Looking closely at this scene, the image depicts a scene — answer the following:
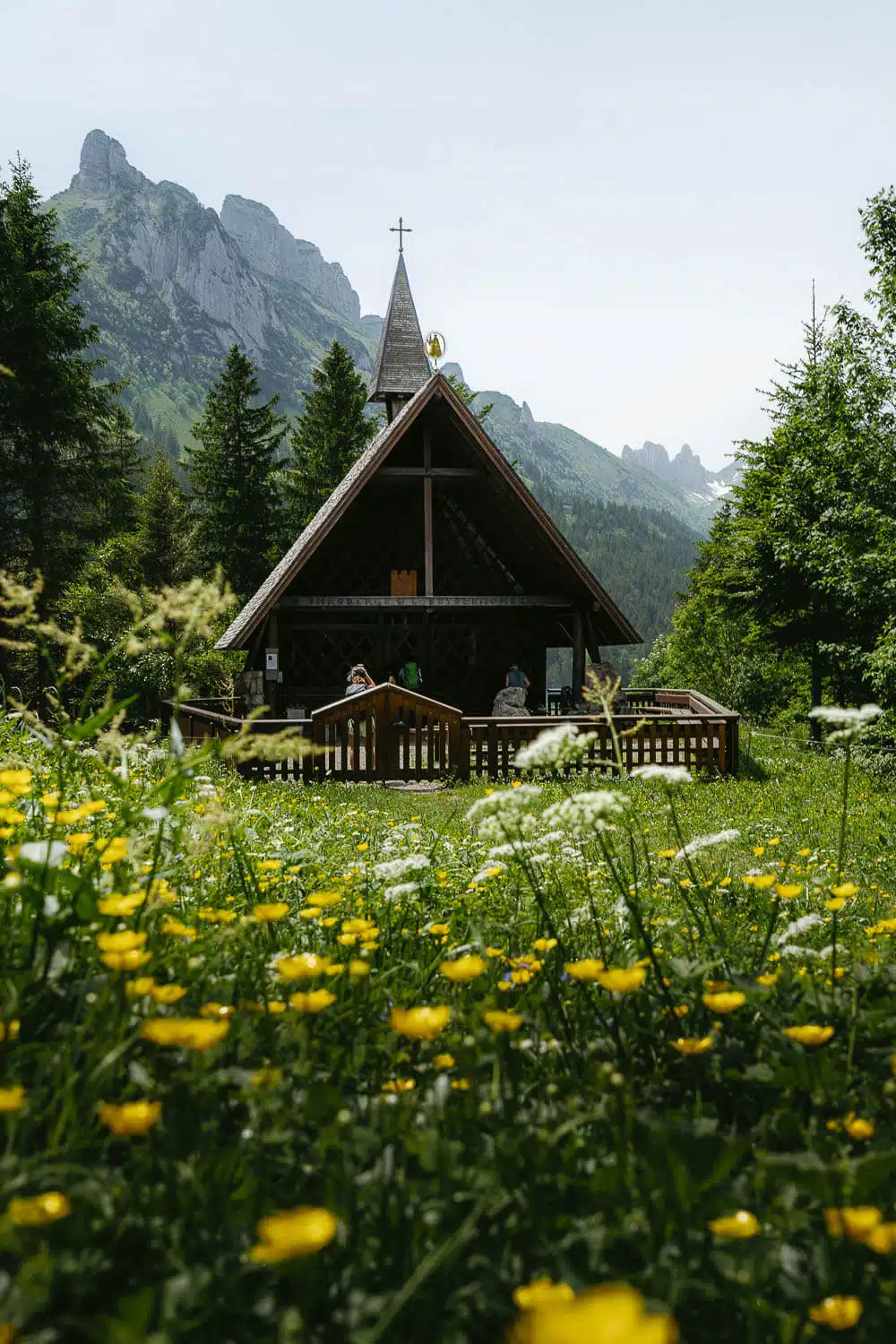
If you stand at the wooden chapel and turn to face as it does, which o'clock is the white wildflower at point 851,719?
The white wildflower is roughly at 12 o'clock from the wooden chapel.

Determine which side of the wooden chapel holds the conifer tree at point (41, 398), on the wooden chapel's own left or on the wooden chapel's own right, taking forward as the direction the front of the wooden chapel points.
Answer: on the wooden chapel's own right

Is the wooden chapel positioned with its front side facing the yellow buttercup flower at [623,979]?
yes

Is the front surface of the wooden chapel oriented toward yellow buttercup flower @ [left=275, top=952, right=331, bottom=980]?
yes

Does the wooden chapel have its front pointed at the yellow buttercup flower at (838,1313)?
yes

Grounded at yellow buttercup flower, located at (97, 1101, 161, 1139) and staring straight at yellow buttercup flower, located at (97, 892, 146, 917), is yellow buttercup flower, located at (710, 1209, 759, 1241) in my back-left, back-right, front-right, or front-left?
back-right

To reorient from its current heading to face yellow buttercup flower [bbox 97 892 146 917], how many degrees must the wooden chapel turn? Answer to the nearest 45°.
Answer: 0° — it already faces it

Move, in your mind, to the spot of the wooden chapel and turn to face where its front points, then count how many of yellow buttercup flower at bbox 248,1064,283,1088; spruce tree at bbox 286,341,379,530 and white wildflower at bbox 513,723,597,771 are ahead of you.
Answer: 2

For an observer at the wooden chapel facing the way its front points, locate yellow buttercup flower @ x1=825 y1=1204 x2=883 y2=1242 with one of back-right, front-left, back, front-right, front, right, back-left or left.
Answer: front

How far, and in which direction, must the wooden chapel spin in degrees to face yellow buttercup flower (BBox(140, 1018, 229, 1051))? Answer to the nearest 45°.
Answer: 0° — it already faces it

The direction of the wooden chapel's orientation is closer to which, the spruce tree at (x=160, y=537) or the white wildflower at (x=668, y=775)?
the white wildflower

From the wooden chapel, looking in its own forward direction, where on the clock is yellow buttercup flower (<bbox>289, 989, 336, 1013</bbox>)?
The yellow buttercup flower is roughly at 12 o'clock from the wooden chapel.

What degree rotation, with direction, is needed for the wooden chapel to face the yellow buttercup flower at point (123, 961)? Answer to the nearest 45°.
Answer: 0° — it already faces it

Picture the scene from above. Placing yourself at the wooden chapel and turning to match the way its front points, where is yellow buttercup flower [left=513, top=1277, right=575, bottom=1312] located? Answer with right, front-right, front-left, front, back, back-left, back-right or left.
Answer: front

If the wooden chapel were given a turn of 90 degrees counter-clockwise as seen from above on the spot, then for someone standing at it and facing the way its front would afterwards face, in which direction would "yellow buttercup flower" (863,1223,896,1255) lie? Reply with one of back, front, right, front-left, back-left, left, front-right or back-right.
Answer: right

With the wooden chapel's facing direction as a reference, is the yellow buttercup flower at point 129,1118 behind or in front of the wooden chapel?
in front

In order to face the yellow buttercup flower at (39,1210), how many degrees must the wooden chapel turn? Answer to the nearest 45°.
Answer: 0° — it already faces it

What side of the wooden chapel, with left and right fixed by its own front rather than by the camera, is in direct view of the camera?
front

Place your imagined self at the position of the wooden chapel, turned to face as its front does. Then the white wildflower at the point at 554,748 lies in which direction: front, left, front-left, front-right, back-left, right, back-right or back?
front

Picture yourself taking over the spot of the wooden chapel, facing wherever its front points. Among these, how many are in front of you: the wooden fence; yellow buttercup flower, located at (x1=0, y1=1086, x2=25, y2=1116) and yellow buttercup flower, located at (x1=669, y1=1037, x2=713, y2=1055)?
3

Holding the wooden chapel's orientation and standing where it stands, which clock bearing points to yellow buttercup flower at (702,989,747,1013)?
The yellow buttercup flower is roughly at 12 o'clock from the wooden chapel.

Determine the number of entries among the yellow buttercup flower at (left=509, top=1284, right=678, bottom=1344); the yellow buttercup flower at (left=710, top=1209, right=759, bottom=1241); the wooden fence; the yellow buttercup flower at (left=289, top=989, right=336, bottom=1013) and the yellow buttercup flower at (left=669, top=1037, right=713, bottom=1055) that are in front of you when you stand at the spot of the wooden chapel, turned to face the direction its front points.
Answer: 5
